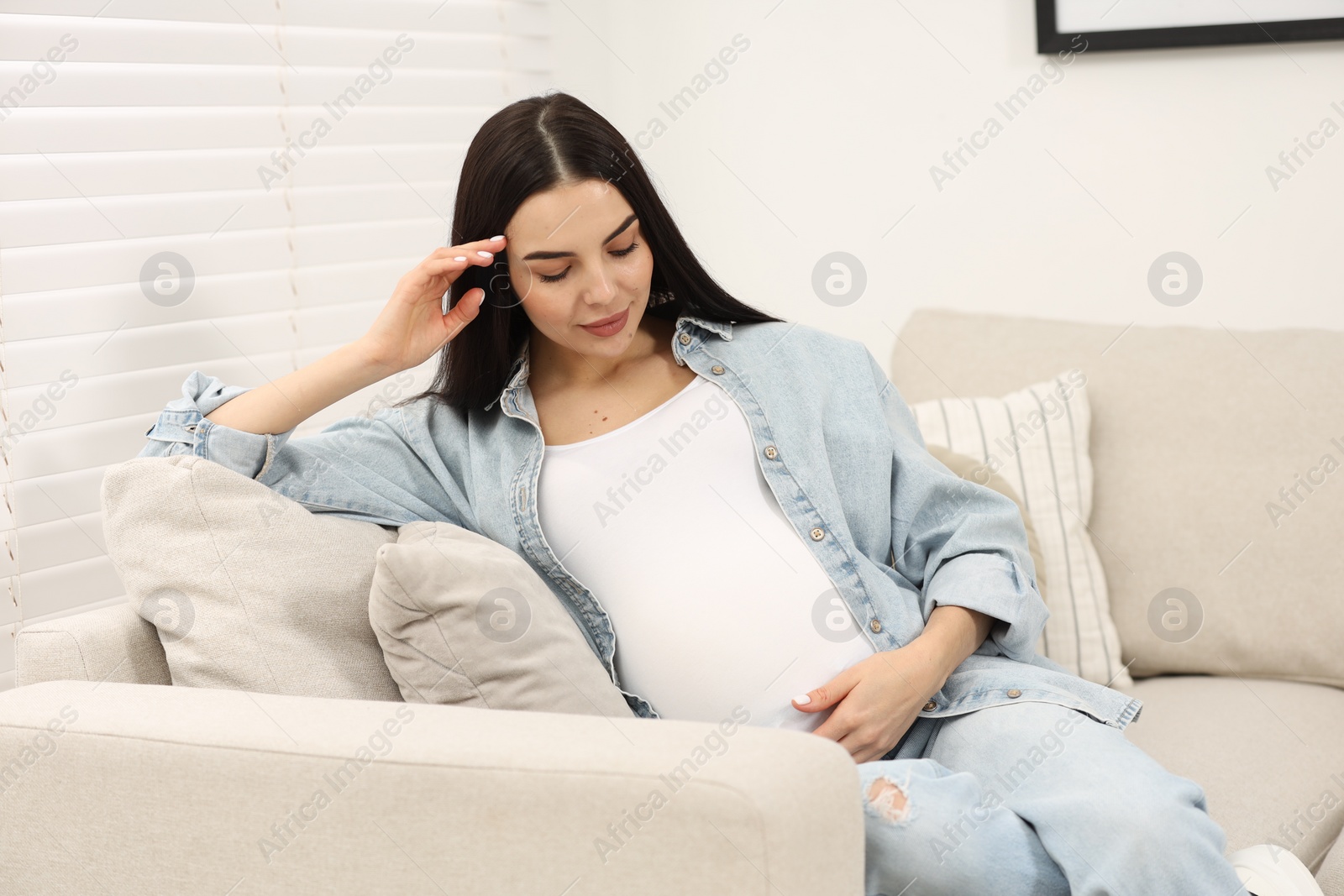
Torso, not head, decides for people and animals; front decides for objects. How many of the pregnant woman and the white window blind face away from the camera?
0

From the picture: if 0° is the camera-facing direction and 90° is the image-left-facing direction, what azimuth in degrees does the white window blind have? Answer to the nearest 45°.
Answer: approximately 315°

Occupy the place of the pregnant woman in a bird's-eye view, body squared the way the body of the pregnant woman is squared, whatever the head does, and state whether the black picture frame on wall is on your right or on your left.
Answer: on your left

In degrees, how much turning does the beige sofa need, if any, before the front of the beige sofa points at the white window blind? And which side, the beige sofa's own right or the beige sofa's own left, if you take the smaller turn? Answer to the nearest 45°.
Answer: approximately 180°

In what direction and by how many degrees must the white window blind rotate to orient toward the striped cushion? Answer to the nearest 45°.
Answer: approximately 45° to its left

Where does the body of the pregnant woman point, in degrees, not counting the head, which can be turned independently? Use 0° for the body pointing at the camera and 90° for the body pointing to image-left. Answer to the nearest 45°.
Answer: approximately 0°

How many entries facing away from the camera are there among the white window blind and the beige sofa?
0
